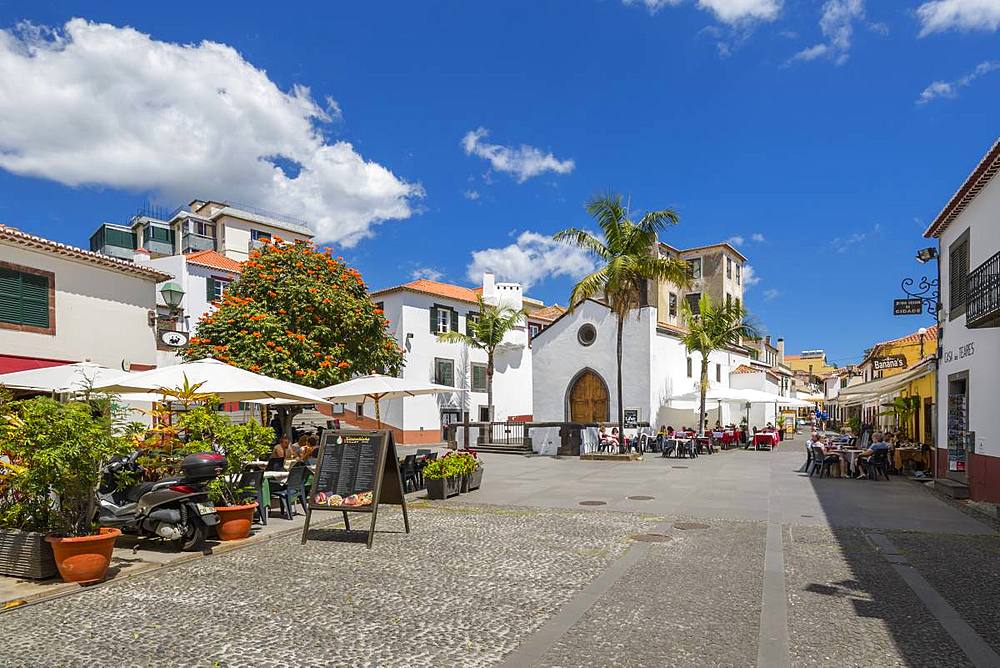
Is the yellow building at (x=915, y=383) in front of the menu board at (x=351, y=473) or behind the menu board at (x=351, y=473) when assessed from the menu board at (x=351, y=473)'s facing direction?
behind

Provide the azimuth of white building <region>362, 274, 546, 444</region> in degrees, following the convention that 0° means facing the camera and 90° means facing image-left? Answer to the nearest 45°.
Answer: approximately 315°

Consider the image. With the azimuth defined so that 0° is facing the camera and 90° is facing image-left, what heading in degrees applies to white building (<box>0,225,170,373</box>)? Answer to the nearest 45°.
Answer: approximately 315°

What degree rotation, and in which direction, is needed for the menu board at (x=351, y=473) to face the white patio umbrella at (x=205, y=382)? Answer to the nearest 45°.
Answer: approximately 90° to its right

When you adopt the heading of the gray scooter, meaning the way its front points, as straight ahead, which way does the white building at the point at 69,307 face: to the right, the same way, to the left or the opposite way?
the opposite way

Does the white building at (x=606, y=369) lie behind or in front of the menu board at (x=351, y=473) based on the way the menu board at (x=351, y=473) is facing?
behind

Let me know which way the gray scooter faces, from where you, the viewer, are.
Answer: facing away from the viewer and to the left of the viewer

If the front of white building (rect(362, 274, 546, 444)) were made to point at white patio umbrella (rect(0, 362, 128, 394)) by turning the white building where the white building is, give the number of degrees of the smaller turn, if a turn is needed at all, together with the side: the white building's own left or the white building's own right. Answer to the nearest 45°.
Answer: approximately 45° to the white building's own right
